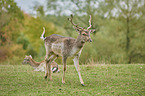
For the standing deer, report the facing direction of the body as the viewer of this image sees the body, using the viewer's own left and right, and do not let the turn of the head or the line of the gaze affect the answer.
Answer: facing the viewer and to the right of the viewer
